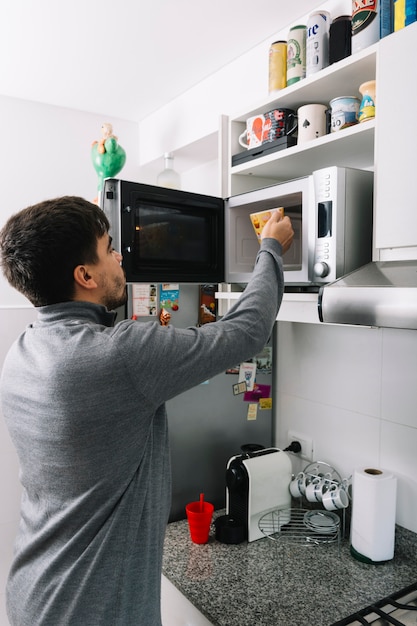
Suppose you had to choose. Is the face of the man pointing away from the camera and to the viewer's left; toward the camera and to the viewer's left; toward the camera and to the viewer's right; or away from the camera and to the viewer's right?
away from the camera and to the viewer's right

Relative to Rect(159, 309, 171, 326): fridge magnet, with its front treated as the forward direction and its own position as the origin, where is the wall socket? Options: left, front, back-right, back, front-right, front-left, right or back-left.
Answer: left

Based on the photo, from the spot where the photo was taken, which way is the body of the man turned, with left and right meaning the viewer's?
facing away from the viewer and to the right of the viewer

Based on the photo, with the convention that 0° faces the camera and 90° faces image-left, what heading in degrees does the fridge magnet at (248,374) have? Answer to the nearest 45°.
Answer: approximately 0°

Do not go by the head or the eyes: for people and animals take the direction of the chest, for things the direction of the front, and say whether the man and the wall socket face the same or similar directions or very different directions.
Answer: very different directions

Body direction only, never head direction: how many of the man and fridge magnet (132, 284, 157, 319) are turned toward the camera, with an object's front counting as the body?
1
